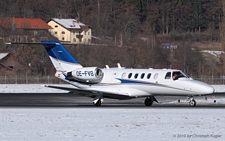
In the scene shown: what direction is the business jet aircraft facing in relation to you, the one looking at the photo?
facing the viewer and to the right of the viewer
